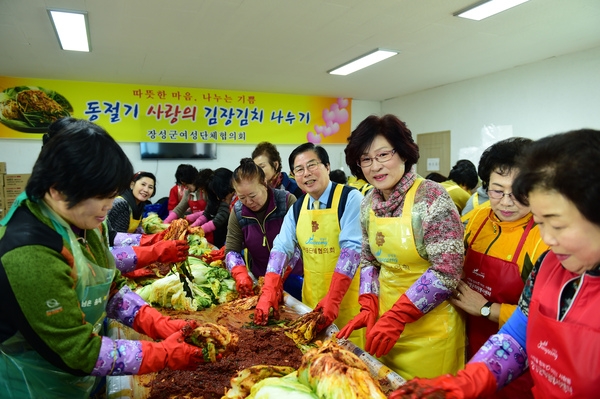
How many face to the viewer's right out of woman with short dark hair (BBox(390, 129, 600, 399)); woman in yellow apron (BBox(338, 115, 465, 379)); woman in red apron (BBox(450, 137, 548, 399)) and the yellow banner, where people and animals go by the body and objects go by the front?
0

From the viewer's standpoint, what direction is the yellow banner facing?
toward the camera

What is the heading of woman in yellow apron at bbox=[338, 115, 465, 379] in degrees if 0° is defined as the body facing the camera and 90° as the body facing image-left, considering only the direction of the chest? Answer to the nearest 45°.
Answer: approximately 45°

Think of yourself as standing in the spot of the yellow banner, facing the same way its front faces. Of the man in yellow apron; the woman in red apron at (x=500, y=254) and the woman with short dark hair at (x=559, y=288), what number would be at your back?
0

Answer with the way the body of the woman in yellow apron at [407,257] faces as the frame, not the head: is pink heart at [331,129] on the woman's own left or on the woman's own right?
on the woman's own right

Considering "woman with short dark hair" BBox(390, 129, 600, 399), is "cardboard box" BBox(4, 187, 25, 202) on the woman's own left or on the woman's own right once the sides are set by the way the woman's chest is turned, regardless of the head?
on the woman's own right

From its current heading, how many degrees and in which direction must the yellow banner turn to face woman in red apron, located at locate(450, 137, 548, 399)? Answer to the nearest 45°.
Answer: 0° — it already faces them

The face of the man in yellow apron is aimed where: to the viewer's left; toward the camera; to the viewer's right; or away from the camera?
toward the camera

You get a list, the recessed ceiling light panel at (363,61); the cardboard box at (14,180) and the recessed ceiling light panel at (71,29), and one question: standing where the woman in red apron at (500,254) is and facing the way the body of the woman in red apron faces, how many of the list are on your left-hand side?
0

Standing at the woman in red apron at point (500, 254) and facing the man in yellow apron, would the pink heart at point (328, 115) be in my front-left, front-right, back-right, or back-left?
front-right

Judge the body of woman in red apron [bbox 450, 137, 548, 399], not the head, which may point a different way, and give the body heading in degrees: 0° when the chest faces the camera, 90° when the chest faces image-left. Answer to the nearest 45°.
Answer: approximately 45°

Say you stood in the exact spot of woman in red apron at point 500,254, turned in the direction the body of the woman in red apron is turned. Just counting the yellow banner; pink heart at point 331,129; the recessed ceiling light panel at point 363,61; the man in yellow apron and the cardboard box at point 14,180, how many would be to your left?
0

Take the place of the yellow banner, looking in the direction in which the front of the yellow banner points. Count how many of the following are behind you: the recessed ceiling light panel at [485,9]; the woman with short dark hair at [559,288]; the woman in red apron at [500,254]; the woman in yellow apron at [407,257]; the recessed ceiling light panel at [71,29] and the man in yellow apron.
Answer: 0

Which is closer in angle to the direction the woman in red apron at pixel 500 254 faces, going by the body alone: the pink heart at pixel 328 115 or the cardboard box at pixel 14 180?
the cardboard box

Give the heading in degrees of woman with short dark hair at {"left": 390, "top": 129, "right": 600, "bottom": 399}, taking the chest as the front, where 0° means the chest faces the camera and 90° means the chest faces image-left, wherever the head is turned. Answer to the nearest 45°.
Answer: approximately 45°

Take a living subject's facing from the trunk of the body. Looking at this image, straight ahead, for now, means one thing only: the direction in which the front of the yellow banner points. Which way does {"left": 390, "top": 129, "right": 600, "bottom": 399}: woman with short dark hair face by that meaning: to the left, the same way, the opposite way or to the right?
to the right

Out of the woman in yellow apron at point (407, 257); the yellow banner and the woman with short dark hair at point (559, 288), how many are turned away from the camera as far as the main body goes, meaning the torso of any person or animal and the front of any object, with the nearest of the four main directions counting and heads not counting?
0
